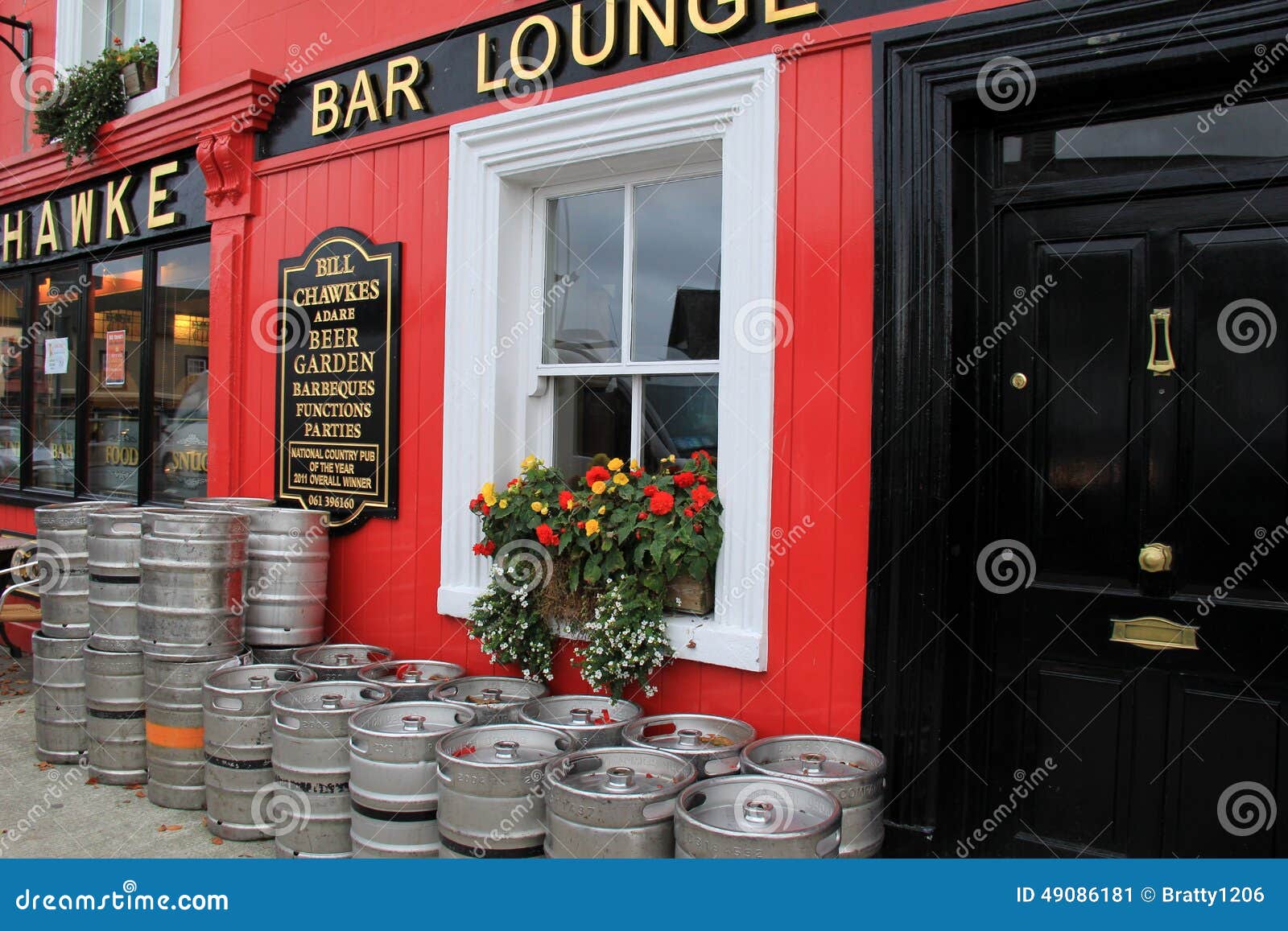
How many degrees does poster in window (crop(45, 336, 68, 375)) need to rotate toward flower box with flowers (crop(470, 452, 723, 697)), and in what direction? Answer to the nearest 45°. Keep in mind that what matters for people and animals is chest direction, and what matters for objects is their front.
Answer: approximately 45° to its left

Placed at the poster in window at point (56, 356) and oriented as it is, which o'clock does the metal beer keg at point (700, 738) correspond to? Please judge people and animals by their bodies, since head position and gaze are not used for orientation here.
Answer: The metal beer keg is roughly at 10 o'clock from the poster in window.

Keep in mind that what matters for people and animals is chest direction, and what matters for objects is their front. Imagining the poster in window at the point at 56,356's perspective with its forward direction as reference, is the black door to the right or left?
on its left

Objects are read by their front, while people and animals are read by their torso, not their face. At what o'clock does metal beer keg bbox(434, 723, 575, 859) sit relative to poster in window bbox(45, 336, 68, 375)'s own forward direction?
The metal beer keg is roughly at 10 o'clock from the poster in window.

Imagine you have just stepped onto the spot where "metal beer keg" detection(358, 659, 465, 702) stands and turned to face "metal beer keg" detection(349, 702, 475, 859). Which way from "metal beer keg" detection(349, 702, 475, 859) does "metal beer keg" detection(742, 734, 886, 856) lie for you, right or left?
left

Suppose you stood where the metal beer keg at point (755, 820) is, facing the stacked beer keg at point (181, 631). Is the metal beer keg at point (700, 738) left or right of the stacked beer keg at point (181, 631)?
right

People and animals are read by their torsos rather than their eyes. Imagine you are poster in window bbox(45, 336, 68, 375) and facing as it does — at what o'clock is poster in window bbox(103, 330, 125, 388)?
poster in window bbox(103, 330, 125, 388) is roughly at 10 o'clock from poster in window bbox(45, 336, 68, 375).

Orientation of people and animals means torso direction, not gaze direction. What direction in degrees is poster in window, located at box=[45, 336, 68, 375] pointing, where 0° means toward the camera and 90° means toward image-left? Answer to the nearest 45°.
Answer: approximately 45°

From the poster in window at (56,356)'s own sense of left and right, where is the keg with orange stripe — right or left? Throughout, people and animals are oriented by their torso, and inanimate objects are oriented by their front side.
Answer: on its left

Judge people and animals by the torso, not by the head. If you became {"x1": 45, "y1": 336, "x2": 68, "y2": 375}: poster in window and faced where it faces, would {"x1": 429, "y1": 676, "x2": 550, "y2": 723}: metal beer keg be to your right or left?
on your left
